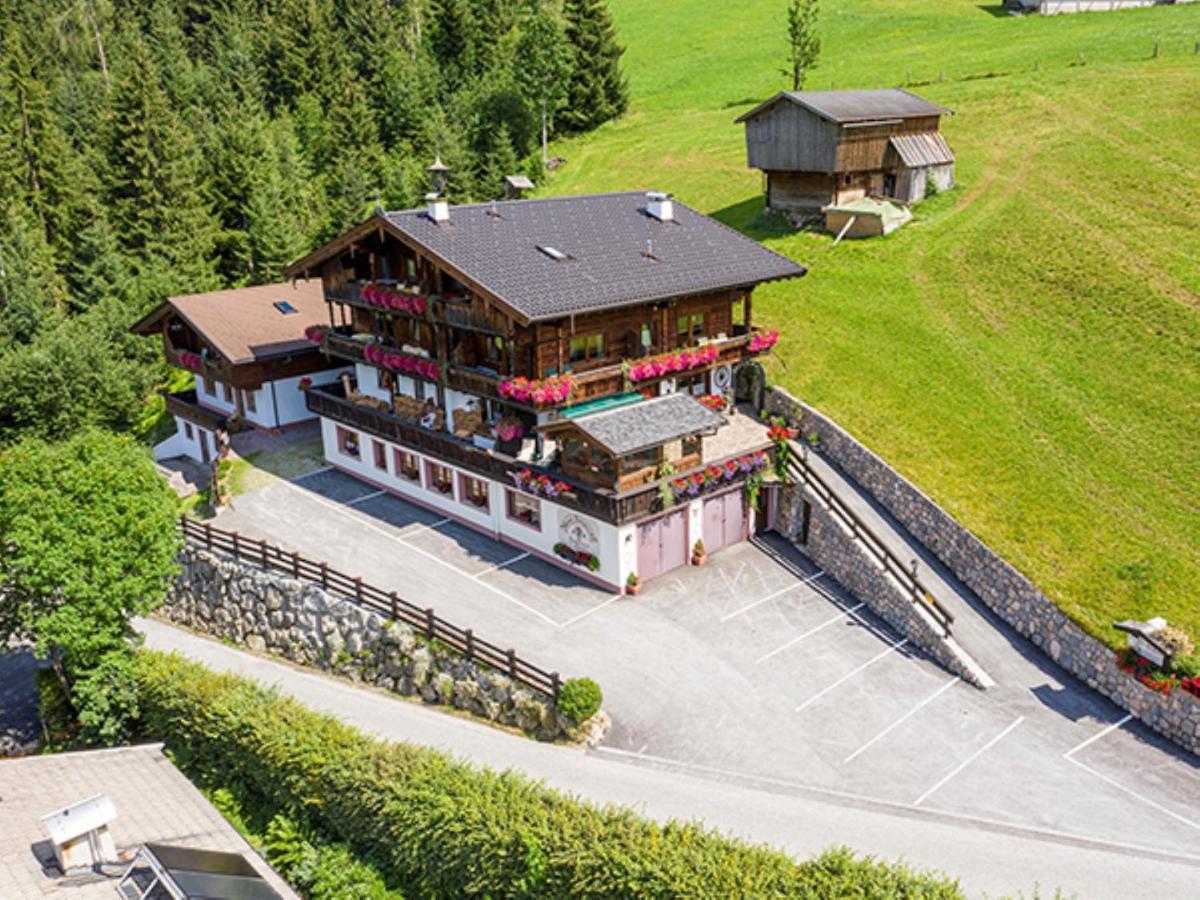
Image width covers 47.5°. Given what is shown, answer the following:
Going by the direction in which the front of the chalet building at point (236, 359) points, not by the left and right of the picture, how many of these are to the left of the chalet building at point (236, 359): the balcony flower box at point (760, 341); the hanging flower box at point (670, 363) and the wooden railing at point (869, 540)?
3

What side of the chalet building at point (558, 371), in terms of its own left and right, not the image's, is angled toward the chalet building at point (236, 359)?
right

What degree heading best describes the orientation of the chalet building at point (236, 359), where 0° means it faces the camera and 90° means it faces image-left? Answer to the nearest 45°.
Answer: approximately 45°

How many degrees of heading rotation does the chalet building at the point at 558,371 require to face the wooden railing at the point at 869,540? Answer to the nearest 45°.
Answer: approximately 90° to its left

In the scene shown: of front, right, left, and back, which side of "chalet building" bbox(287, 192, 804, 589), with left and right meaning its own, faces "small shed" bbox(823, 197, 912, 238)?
back

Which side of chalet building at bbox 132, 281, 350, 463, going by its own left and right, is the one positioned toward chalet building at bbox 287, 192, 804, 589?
left

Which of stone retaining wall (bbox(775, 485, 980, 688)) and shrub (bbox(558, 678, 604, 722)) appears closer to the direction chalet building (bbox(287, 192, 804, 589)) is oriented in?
the shrub

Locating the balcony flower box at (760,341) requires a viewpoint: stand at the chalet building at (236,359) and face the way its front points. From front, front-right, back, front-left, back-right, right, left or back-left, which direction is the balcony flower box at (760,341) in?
left

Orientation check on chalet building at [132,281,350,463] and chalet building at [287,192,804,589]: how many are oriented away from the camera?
0

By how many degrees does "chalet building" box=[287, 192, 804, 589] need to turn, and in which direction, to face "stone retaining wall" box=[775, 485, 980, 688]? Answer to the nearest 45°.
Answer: approximately 90° to its left

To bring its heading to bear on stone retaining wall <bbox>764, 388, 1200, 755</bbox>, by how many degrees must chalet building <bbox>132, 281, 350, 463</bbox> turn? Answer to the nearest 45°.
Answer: approximately 90° to its left

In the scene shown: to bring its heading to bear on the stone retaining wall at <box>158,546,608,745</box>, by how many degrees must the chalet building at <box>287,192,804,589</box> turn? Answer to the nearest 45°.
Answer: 0° — it already faces it
